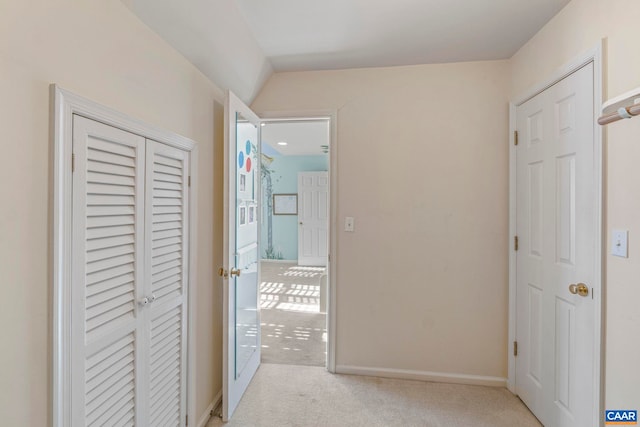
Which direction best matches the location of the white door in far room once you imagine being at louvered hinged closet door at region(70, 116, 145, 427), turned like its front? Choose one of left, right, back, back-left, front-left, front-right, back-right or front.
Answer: left

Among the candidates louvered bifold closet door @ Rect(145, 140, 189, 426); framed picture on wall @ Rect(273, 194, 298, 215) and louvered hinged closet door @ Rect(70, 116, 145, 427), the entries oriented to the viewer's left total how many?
0

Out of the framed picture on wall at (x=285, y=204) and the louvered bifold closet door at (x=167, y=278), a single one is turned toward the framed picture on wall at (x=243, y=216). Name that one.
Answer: the framed picture on wall at (x=285, y=204)

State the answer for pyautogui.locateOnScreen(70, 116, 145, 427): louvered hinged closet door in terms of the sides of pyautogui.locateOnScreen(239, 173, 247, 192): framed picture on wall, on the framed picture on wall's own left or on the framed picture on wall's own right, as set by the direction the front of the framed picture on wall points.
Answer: on the framed picture on wall's own right

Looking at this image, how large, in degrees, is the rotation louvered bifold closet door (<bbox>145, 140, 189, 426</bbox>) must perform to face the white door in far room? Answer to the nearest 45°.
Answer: approximately 90° to its left

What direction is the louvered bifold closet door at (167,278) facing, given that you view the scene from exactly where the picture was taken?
facing the viewer and to the right of the viewer

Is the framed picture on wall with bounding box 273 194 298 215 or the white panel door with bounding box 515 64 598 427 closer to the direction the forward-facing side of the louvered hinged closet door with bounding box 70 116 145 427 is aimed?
the white panel door

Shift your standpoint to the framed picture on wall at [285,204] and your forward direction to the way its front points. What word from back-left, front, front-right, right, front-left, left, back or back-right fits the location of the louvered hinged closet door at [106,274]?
front

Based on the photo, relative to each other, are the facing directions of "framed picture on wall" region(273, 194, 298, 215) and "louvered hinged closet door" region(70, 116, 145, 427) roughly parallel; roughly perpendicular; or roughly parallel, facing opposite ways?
roughly perpendicular

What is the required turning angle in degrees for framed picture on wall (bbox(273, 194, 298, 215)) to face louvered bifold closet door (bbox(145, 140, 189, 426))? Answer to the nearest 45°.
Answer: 0° — it already faces it

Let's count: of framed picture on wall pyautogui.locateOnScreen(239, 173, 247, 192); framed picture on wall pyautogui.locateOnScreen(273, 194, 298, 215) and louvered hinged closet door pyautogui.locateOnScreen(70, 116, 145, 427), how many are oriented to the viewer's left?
0

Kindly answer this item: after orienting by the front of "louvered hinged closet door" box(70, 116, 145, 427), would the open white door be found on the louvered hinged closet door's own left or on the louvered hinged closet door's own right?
on the louvered hinged closet door's own left

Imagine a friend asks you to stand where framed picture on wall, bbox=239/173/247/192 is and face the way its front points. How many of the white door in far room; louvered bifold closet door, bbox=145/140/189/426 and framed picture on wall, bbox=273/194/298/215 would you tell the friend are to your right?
1

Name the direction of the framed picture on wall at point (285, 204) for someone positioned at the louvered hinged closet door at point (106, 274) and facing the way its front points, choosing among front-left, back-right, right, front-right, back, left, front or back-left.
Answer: left

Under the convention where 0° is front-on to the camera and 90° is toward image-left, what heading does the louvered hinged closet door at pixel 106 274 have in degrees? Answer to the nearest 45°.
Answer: approximately 315°

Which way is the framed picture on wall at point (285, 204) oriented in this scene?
toward the camera
